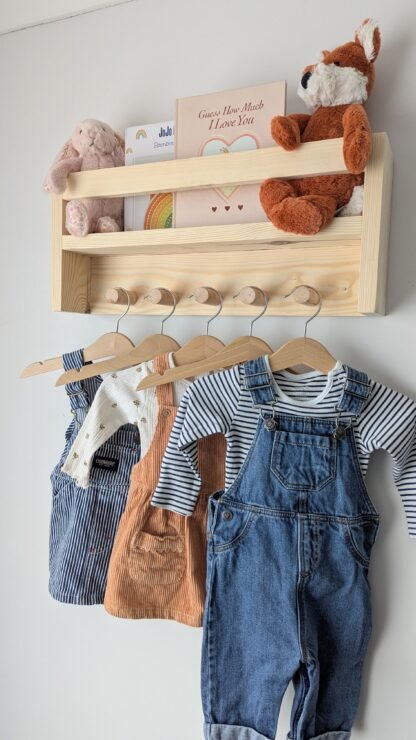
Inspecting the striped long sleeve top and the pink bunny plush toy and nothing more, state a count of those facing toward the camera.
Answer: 2

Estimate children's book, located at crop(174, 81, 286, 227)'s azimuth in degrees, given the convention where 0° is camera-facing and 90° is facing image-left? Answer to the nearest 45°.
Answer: approximately 45°

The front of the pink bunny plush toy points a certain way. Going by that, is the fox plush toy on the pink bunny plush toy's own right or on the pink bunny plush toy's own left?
on the pink bunny plush toy's own left

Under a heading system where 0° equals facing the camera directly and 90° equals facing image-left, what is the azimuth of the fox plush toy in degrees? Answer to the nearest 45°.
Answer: approximately 45°

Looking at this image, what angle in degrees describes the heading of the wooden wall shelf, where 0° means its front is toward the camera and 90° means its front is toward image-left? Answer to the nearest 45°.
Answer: approximately 45°
